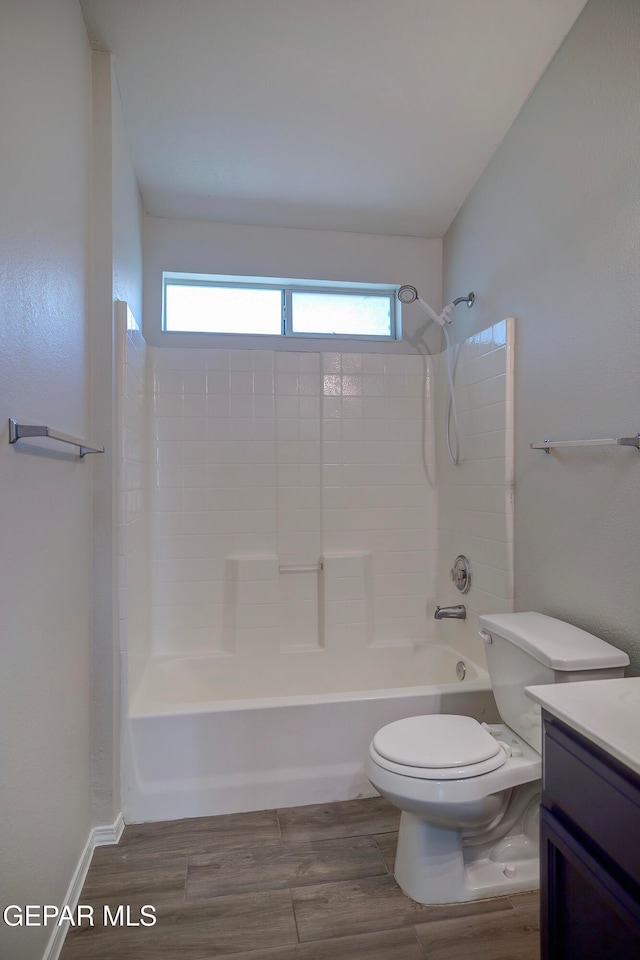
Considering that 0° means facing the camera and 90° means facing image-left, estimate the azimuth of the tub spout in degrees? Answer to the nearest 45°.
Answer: approximately 90°

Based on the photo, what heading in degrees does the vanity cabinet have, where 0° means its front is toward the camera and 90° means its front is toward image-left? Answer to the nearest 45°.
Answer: approximately 90°

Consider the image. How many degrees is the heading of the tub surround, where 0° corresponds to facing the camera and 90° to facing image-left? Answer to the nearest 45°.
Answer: approximately 0°

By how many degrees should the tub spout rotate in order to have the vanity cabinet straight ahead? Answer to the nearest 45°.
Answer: approximately 90° to its left
